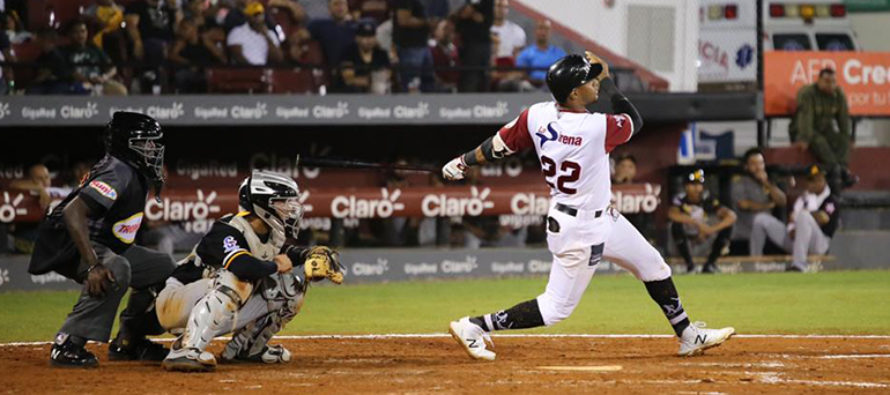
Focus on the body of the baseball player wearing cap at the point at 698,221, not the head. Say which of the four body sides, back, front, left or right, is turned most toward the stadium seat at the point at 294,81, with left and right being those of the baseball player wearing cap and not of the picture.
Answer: right

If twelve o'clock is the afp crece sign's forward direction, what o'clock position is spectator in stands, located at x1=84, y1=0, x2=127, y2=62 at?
The spectator in stands is roughly at 2 o'clock from the afp crece sign.

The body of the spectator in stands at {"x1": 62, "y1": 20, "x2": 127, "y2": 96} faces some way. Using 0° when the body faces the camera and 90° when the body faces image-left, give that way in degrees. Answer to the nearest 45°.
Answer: approximately 315°

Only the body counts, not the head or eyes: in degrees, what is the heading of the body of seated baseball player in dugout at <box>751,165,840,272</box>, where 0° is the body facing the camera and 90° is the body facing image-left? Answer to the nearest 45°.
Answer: approximately 45°

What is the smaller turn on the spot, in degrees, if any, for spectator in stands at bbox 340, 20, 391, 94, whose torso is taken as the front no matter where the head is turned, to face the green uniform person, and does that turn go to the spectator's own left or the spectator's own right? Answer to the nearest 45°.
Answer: approximately 90° to the spectator's own left

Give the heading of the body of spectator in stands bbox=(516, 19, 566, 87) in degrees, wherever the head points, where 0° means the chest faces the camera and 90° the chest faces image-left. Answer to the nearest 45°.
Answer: approximately 0°

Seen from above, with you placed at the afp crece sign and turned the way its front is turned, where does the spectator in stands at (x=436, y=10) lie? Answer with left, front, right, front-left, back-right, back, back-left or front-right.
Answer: front-right
